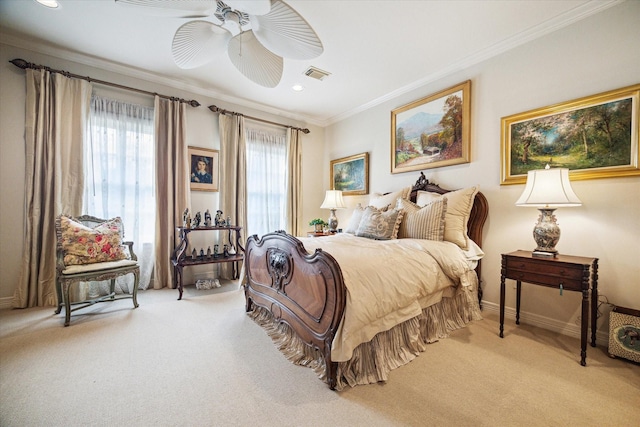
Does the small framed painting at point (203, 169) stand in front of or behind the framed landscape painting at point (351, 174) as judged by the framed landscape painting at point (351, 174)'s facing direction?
in front

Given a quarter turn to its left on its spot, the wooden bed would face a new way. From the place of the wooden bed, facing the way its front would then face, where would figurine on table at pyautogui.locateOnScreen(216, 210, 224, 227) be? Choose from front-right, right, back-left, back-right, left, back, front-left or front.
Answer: back

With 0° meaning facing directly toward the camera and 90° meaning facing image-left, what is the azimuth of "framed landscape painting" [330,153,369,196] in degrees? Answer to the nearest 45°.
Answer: approximately 45°

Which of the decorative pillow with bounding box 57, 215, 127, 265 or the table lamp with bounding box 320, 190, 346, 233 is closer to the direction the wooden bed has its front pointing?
the decorative pillow

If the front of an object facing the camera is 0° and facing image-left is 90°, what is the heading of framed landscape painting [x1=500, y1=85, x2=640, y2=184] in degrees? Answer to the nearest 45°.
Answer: approximately 45°

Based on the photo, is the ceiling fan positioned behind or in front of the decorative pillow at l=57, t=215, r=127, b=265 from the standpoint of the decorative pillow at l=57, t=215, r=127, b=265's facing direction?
in front

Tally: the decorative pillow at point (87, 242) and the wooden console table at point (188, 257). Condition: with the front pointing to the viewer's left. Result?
0

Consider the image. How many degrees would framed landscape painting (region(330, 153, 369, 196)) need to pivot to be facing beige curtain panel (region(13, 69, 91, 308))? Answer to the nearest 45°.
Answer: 0° — it already faces it
